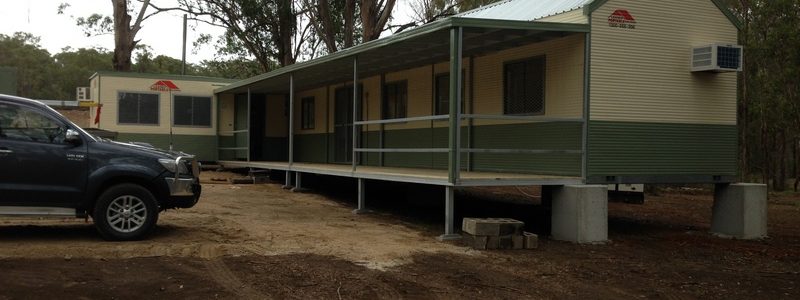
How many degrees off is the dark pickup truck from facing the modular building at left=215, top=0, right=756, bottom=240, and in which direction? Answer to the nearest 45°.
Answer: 0° — it already faces it

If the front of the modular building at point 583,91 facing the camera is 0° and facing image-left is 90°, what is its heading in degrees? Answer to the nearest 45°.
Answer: approximately 45°

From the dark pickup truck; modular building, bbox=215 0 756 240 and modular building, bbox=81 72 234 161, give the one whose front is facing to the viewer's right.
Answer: the dark pickup truck

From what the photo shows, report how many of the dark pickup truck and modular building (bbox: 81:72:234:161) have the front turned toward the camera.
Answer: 1

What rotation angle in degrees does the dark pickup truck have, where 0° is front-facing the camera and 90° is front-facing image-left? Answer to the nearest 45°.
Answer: approximately 270°

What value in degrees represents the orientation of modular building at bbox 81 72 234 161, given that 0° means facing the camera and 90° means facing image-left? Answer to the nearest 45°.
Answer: approximately 0°

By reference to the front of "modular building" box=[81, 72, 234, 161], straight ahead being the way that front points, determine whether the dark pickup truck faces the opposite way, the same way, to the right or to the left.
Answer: to the left
